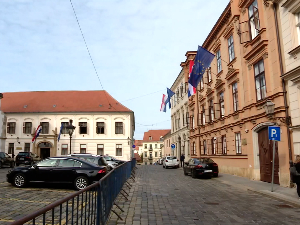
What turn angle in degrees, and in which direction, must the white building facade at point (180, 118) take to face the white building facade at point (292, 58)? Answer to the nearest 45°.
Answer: approximately 90° to its left

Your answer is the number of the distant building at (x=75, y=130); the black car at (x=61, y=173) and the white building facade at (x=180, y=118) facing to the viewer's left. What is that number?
2

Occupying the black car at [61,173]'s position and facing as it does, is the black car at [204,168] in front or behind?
behind

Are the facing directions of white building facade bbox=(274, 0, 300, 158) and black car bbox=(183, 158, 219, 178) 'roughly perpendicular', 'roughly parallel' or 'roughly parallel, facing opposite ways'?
roughly perpendicular

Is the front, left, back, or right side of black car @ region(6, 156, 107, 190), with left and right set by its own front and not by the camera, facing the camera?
left

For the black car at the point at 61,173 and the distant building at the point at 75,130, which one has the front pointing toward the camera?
the distant building

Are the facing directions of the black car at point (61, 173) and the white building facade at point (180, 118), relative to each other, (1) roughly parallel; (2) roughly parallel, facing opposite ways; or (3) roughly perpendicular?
roughly parallel

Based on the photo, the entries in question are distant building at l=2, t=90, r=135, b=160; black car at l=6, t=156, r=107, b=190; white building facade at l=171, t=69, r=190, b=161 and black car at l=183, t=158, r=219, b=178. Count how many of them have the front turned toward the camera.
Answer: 1

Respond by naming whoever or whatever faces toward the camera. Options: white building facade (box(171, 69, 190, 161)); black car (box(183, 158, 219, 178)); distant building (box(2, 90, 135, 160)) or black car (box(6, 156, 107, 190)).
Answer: the distant building

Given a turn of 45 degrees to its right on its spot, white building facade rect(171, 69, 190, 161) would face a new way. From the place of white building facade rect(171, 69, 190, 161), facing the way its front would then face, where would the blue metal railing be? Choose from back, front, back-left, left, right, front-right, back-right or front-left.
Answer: back-left

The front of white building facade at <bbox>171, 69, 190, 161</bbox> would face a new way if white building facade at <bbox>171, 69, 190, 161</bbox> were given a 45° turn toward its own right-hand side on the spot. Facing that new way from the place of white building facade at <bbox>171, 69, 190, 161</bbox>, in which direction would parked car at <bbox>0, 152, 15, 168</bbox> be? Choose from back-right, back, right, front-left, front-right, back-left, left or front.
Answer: left

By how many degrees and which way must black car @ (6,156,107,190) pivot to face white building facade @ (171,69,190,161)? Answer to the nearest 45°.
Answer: approximately 135° to its right

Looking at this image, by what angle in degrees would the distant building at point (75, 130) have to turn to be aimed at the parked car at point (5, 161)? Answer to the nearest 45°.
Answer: approximately 45° to its right

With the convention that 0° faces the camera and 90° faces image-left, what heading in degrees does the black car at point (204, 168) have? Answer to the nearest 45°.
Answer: approximately 135°

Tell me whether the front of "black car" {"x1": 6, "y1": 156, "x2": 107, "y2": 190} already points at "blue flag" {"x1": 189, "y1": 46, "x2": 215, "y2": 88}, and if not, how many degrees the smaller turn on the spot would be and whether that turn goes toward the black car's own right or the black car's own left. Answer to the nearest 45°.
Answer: approximately 135° to the black car's own right

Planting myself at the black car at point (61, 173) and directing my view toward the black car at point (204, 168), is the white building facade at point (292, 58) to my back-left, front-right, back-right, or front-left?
front-right

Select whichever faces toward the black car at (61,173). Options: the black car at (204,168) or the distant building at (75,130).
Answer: the distant building

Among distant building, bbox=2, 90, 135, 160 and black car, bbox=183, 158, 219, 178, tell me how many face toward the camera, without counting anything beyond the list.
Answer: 1
